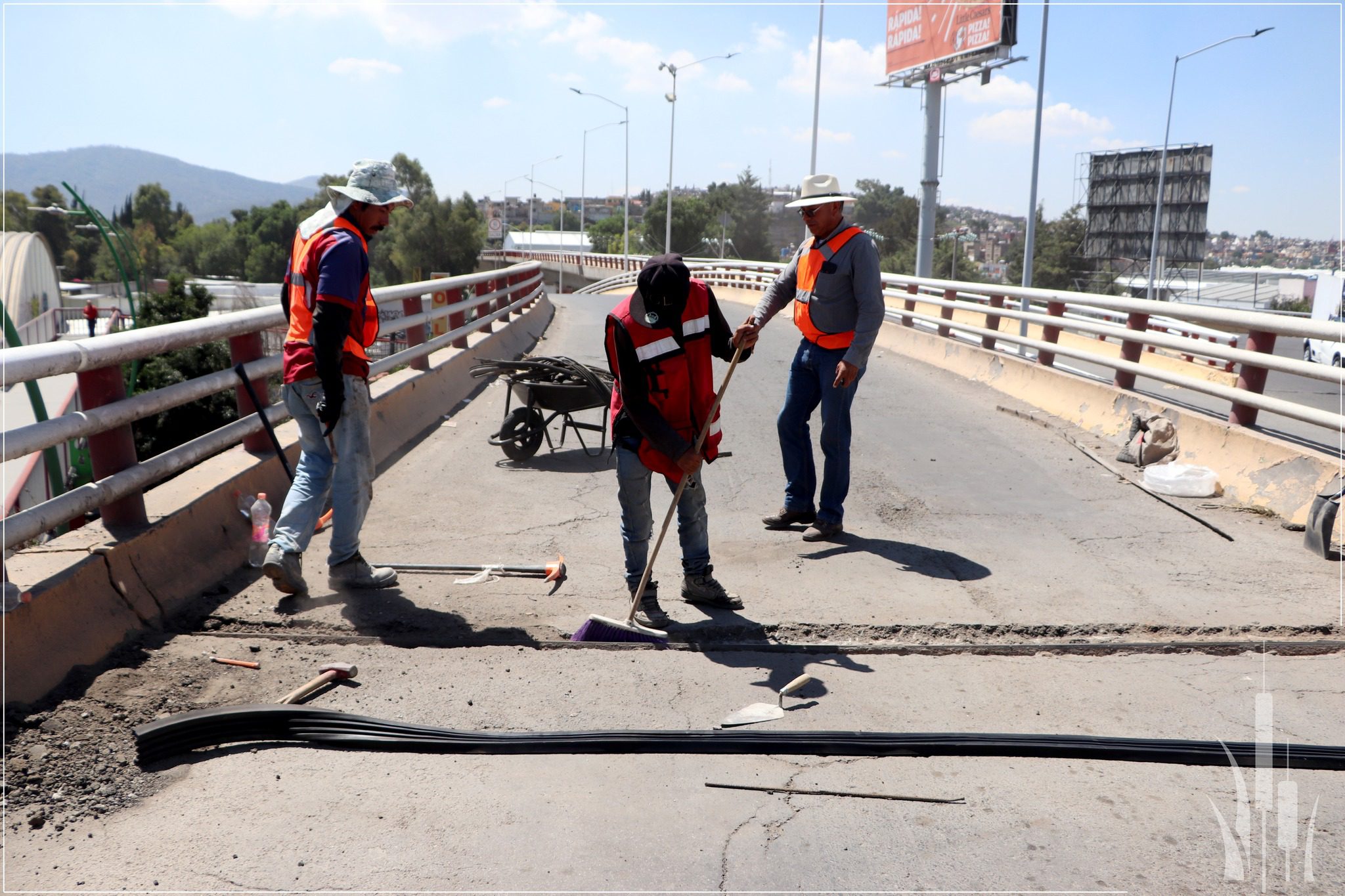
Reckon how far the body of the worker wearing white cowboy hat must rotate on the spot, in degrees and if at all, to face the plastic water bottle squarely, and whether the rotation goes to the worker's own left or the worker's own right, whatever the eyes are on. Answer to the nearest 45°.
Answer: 0° — they already face it

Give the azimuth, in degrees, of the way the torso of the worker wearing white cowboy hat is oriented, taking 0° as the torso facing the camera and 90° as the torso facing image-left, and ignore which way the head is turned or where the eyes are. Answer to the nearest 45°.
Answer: approximately 45°

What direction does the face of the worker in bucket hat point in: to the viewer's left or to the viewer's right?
to the viewer's right

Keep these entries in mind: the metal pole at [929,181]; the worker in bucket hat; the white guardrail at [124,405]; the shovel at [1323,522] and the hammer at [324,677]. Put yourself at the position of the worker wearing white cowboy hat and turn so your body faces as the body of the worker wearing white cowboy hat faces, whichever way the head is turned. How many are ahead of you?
3

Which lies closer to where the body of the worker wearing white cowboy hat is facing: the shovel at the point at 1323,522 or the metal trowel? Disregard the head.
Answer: the metal trowel

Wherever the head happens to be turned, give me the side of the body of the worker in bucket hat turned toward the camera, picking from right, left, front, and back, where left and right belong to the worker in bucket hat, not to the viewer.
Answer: right

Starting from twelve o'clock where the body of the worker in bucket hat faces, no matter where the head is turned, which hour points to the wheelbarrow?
The wheelbarrow is roughly at 10 o'clock from the worker in bucket hat.

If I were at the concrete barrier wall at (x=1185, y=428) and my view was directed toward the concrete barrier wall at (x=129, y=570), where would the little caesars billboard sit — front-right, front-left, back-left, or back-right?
back-right

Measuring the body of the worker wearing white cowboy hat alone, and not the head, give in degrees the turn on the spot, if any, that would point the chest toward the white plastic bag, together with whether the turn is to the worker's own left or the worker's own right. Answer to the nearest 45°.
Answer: approximately 180°

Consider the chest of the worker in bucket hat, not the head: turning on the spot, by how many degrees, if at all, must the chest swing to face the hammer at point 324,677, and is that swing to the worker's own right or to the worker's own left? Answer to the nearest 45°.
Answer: approximately 90° to the worker's own right

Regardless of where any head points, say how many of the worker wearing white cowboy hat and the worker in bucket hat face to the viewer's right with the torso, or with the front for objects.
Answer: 1

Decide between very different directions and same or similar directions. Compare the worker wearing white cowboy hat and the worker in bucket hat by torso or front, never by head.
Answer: very different directions

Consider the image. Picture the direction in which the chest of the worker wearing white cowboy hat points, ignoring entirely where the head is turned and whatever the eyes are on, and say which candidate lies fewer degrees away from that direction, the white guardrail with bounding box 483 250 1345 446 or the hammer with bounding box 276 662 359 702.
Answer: the hammer

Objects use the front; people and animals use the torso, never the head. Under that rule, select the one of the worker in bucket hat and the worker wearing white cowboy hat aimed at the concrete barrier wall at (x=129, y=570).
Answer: the worker wearing white cowboy hat

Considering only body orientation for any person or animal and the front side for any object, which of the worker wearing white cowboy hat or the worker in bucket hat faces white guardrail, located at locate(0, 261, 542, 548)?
the worker wearing white cowboy hat

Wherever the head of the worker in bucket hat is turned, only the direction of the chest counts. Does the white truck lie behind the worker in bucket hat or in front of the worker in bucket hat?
in front
